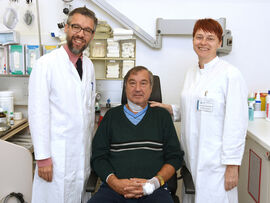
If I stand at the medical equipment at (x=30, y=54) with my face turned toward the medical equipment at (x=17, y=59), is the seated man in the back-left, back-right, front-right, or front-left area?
back-left

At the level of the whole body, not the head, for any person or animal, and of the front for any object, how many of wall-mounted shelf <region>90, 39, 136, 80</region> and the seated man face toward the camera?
2

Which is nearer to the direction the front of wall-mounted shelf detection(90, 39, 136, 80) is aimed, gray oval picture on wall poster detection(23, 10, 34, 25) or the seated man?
the seated man

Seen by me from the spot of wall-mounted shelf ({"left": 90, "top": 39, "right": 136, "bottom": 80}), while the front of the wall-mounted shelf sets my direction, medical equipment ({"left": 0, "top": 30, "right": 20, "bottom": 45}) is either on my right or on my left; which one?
on my right

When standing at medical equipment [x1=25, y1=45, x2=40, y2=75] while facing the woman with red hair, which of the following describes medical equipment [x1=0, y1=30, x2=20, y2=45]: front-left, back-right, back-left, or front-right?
back-right

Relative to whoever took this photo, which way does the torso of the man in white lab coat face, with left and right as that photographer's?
facing the viewer and to the right of the viewer

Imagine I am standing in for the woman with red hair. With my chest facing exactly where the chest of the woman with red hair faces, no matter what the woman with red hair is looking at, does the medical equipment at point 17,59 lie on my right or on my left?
on my right

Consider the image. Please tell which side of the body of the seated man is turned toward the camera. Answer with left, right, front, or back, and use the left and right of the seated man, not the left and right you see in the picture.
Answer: front

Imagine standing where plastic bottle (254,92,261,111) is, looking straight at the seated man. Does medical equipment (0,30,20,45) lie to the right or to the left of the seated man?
right

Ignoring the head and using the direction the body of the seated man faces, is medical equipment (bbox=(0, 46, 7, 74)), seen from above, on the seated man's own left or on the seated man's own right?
on the seated man's own right

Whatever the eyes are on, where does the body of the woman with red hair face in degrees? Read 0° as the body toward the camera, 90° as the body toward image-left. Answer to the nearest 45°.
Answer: approximately 45°

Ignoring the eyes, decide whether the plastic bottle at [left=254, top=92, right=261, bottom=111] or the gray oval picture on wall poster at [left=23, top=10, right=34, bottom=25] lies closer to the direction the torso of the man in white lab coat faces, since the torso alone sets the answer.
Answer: the plastic bottle

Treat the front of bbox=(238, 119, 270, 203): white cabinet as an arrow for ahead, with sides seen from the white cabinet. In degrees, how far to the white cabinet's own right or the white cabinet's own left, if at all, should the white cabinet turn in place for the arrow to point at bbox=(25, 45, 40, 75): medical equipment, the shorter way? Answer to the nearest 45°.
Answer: approximately 45° to the white cabinet's own right
